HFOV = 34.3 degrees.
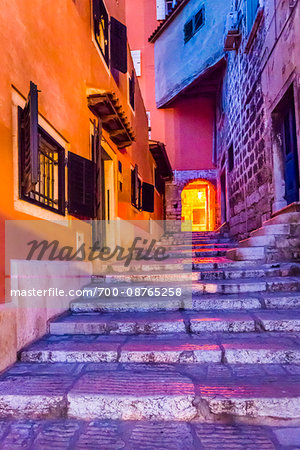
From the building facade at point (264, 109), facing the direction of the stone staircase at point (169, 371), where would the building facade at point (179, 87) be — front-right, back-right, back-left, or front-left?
back-right

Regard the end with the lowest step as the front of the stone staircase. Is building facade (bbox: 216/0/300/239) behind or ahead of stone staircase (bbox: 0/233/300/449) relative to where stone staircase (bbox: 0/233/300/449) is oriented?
behind

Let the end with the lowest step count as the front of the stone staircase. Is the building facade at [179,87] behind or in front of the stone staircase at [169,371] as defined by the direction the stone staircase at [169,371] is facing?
behind

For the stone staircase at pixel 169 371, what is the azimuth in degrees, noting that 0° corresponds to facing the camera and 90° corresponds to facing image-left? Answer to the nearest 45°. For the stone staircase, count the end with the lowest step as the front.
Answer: approximately 0°

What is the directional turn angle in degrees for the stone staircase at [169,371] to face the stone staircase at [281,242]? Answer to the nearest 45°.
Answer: approximately 135° to its left
